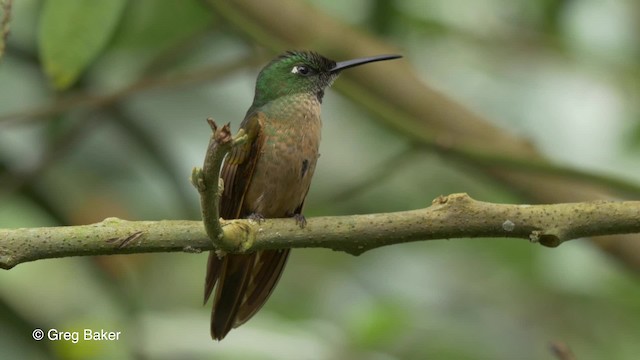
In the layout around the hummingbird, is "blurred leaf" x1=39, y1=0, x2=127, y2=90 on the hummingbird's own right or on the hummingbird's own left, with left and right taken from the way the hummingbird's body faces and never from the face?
on the hummingbird's own right

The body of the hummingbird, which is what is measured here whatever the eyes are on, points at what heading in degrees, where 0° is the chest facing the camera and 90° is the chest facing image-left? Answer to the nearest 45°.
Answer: approximately 315°
